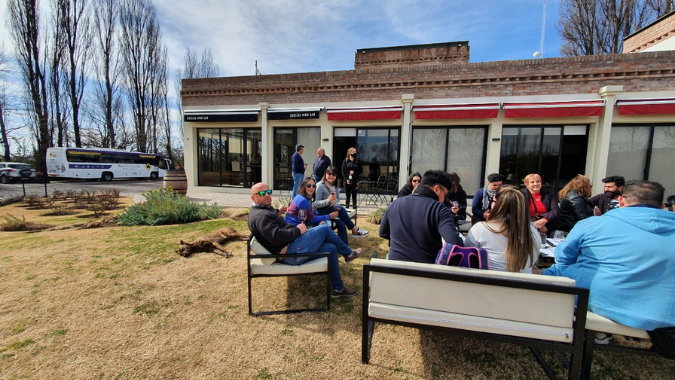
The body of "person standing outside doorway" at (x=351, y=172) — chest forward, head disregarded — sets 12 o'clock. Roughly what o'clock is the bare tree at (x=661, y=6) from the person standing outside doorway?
The bare tree is roughly at 8 o'clock from the person standing outside doorway.

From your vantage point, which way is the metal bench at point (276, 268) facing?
to the viewer's right

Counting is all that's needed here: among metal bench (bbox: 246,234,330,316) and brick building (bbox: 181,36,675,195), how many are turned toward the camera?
1

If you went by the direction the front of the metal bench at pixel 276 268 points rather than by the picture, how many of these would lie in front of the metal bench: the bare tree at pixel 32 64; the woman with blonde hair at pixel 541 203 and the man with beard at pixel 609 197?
2

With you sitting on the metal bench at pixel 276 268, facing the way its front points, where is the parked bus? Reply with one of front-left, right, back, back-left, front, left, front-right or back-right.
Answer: back-left

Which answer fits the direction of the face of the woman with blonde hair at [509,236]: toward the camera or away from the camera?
away from the camera

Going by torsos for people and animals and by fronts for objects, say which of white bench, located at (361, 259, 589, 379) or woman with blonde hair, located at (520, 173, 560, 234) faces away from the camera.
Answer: the white bench

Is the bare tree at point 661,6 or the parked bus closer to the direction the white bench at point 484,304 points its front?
the bare tree

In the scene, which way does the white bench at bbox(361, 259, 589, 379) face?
away from the camera

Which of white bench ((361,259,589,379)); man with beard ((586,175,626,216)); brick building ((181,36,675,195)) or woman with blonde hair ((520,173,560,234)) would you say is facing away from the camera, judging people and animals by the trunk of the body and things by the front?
the white bench

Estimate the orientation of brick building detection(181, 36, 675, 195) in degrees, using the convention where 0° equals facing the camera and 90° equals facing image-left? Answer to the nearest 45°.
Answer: approximately 0°

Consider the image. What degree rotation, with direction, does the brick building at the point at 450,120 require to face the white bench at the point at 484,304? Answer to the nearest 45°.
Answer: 0° — it already faces it

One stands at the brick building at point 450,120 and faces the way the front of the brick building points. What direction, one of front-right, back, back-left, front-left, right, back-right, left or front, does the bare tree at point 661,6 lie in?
back-left
